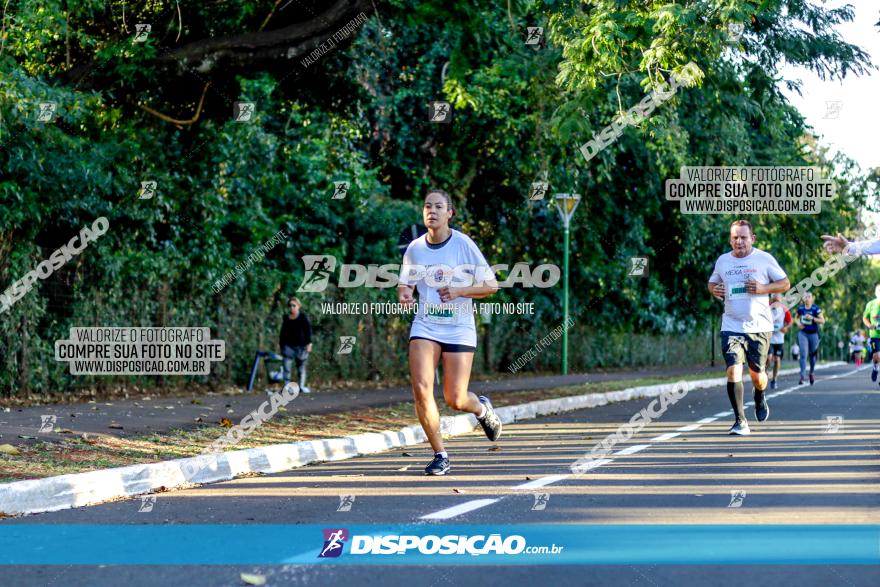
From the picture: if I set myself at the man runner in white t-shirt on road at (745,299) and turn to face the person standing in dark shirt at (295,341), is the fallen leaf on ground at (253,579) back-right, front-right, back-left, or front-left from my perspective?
back-left

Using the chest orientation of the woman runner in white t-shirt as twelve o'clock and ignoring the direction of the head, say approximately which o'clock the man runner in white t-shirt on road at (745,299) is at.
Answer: The man runner in white t-shirt on road is roughly at 6 o'clock from the woman runner in white t-shirt.

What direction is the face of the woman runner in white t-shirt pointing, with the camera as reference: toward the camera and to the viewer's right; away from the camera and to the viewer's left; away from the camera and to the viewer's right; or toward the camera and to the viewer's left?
toward the camera and to the viewer's left

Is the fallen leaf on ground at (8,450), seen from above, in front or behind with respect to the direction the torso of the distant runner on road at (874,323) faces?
in front

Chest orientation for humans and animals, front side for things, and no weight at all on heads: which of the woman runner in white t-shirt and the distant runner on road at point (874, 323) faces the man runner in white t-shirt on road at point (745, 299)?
the distant runner on road at point (874, 323)

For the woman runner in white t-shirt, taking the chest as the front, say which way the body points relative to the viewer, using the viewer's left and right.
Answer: facing the viewer and to the left of the viewer

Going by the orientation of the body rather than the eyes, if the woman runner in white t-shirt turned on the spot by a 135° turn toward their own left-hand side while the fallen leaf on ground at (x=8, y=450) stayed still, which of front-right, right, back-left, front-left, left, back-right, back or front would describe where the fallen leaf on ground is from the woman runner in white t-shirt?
back

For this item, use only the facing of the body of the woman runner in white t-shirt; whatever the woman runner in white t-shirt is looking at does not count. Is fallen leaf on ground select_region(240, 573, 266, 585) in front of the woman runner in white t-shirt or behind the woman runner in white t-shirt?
in front

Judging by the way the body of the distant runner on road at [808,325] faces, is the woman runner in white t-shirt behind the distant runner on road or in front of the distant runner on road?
in front

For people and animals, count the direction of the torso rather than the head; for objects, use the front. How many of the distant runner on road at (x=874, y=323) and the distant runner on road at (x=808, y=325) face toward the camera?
2

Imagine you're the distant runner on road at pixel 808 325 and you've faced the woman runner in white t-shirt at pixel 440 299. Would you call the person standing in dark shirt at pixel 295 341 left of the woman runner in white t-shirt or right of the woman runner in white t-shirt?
right

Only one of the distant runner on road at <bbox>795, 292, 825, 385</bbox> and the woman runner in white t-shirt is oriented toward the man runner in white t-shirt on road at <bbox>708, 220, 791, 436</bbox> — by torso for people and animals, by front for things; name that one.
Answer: the distant runner on road at <bbox>795, 292, 825, 385</bbox>

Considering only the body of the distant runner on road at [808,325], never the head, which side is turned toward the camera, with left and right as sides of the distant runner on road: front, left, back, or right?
front

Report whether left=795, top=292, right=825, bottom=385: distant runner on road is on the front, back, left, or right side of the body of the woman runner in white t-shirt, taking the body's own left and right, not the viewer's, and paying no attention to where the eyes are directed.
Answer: back
